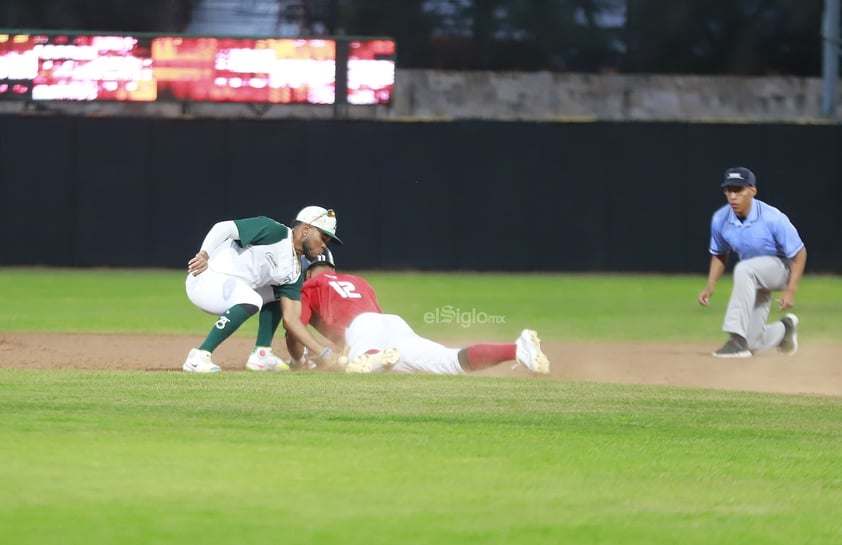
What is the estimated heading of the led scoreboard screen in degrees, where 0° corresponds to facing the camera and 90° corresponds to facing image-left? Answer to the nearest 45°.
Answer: approximately 0°

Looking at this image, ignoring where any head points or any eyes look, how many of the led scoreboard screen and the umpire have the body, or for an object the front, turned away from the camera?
0

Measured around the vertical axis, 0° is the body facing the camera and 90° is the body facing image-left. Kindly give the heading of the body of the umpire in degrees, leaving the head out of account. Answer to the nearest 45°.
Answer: approximately 45°

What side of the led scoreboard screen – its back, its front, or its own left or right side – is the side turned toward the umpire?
front

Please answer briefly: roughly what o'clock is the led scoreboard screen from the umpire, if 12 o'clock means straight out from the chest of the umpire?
The led scoreboard screen is roughly at 3 o'clock from the umpire.
